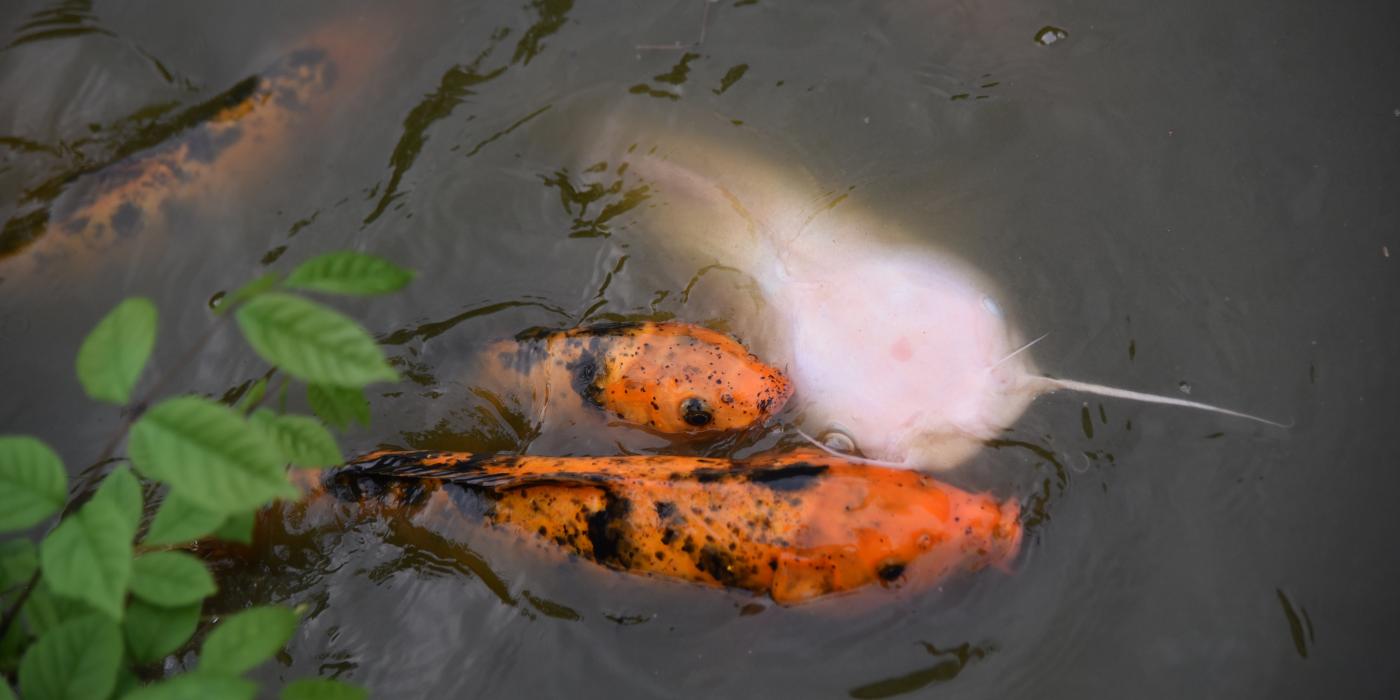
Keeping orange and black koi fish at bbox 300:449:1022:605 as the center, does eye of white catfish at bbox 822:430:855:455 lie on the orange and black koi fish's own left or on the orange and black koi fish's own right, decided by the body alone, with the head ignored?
on the orange and black koi fish's own left

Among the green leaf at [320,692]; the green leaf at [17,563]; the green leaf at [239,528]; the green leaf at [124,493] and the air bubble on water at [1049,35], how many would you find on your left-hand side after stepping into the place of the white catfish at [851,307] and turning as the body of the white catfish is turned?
1

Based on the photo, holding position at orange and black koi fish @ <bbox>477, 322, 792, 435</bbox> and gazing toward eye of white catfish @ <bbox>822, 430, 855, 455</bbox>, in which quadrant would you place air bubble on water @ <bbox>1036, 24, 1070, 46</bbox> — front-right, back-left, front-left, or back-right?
front-left

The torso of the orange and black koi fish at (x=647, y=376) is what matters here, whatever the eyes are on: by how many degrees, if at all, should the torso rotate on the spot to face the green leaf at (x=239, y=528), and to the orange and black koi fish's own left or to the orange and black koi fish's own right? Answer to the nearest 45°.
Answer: approximately 135° to the orange and black koi fish's own right

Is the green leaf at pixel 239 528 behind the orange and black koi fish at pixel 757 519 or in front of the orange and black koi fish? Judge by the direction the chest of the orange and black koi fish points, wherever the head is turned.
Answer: behind

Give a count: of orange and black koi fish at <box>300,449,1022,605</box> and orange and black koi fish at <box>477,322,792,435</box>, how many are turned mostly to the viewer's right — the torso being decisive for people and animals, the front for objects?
2

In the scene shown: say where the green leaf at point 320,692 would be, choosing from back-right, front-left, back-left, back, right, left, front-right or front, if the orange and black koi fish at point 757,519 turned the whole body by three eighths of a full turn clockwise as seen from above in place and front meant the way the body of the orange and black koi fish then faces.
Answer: front

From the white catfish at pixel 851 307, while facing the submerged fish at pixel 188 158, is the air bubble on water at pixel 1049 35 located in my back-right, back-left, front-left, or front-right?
back-right

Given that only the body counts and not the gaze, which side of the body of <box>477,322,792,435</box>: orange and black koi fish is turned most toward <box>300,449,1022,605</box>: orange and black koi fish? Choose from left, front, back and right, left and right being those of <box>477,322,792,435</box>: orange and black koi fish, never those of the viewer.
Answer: right

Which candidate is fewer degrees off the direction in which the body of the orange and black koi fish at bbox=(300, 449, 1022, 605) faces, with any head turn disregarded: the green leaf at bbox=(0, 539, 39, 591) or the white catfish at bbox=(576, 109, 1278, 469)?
the white catfish

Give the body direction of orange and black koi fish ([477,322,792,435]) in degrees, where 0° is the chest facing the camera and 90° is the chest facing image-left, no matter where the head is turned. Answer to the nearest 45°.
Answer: approximately 270°

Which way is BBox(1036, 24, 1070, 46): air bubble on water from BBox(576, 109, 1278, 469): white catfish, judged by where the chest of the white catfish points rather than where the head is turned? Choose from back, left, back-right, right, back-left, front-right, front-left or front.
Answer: left

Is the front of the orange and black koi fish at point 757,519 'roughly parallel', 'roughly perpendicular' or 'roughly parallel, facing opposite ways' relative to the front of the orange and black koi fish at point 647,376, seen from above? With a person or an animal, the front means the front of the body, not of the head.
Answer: roughly parallel

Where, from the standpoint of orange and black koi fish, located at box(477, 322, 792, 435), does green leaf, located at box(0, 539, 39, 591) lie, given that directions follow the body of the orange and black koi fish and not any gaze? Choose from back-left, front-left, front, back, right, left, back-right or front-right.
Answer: back-right

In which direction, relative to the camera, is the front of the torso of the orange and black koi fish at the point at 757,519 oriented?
to the viewer's right

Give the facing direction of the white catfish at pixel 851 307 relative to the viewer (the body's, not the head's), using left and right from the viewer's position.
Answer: facing the viewer and to the right of the viewer
